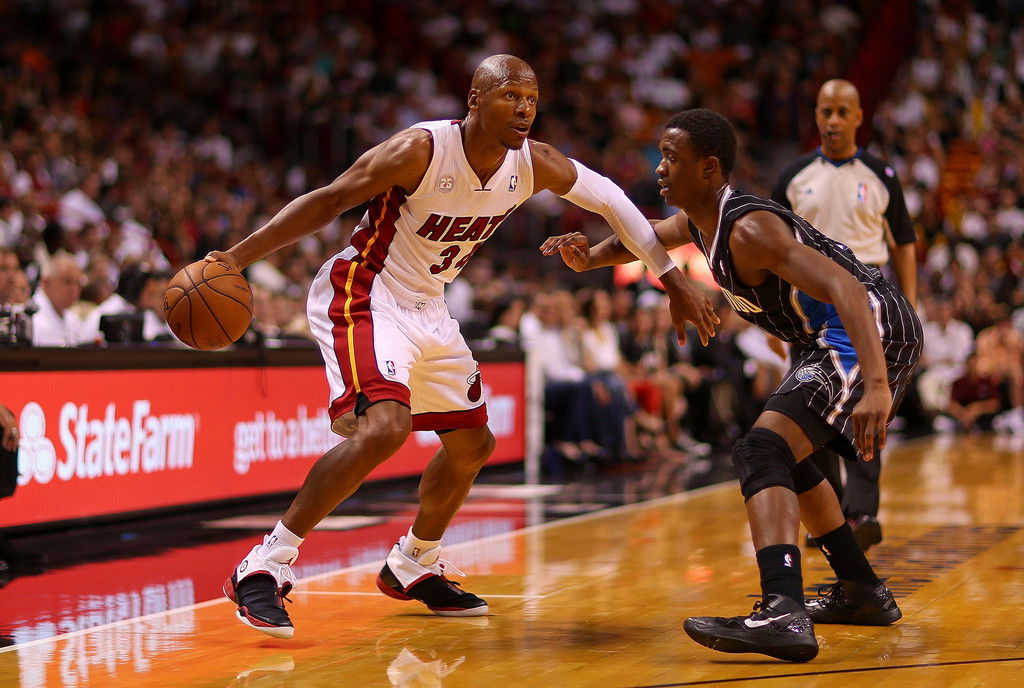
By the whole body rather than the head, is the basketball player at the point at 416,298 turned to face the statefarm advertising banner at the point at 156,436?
no

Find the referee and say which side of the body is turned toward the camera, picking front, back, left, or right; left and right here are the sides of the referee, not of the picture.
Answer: front

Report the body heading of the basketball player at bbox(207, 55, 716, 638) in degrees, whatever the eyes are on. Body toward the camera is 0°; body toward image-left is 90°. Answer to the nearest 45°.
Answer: approximately 315°

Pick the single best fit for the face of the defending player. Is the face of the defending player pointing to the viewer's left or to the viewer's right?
to the viewer's left

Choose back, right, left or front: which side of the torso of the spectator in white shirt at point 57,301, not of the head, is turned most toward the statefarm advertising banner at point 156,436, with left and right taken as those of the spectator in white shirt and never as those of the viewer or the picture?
front

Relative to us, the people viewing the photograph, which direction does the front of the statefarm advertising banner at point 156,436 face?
facing the viewer and to the right of the viewer

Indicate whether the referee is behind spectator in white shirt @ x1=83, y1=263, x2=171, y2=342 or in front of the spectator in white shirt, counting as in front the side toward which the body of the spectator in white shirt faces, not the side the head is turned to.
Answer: in front

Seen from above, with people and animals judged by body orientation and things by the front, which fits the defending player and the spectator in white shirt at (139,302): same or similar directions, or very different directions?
very different directions

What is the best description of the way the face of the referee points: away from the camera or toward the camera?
toward the camera

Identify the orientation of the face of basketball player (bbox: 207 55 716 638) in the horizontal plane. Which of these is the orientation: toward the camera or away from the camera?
toward the camera

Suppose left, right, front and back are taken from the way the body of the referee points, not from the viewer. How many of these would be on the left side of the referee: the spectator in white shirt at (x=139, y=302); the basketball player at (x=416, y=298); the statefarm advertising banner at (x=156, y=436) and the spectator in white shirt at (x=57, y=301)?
0

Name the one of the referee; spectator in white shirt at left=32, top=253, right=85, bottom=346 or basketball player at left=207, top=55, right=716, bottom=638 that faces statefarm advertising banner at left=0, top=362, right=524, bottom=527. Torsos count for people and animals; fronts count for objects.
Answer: the spectator in white shirt

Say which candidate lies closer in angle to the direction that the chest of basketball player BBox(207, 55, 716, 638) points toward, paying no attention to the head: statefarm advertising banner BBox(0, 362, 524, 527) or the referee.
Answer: the referee

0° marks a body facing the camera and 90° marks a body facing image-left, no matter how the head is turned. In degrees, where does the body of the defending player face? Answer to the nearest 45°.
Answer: approximately 90°

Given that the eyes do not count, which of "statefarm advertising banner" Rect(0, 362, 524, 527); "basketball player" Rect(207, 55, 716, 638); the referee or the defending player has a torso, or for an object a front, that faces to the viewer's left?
the defending player

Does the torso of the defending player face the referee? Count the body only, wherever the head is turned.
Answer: no
